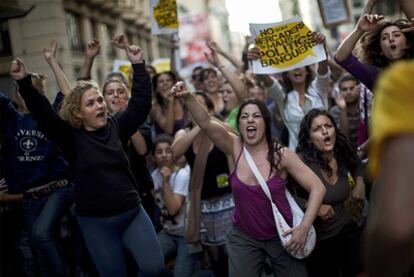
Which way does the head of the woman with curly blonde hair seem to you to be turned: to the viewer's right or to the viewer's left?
to the viewer's right

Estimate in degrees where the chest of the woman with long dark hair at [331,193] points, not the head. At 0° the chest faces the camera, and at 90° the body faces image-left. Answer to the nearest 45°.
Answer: approximately 0°

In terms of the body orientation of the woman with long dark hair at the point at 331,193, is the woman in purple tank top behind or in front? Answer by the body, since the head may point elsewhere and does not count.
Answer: in front
